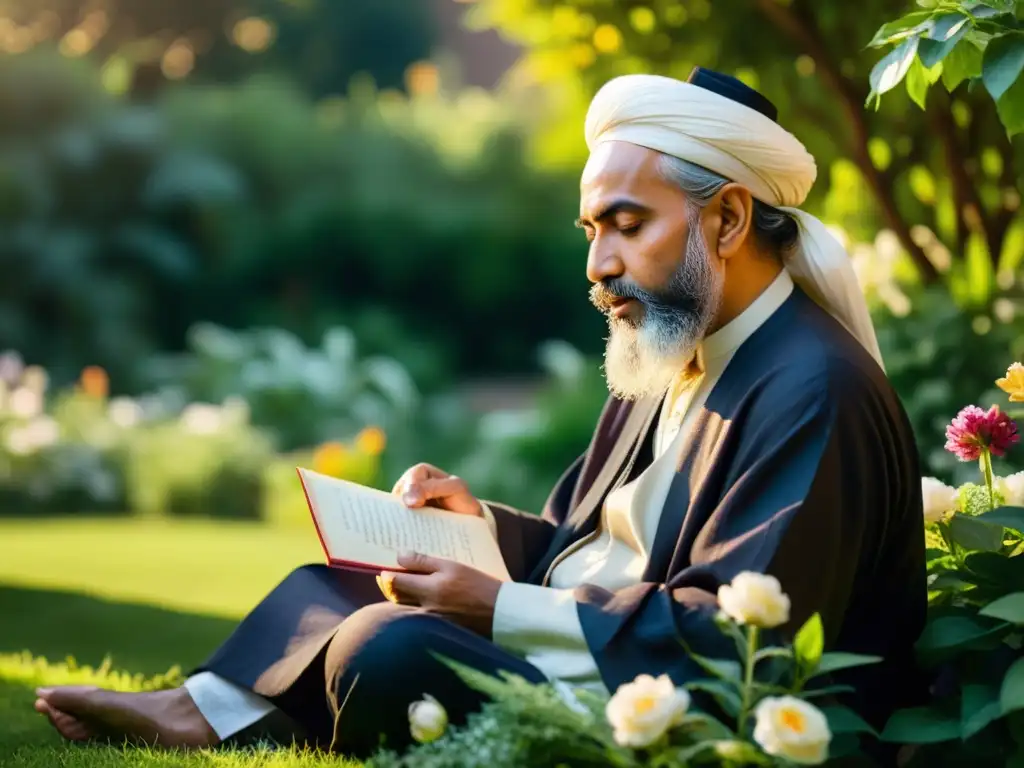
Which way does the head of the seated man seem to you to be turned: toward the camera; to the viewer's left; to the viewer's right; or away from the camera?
to the viewer's left

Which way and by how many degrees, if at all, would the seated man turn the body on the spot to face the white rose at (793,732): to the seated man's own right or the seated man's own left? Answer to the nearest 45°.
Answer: approximately 45° to the seated man's own left

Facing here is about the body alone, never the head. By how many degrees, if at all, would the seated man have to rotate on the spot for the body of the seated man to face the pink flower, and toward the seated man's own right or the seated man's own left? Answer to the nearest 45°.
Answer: approximately 180°

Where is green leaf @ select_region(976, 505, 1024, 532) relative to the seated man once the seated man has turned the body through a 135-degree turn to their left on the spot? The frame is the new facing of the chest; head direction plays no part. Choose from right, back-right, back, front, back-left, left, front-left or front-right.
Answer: front

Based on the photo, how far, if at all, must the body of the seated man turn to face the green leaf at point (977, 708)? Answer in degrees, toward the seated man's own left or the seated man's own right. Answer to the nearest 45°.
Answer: approximately 90° to the seated man's own left

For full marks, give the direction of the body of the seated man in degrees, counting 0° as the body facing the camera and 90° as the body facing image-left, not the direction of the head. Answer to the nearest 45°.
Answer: approximately 45°

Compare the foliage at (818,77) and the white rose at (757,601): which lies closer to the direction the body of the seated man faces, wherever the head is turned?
the white rose
